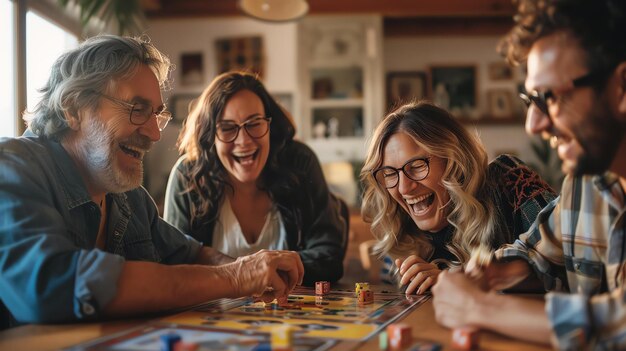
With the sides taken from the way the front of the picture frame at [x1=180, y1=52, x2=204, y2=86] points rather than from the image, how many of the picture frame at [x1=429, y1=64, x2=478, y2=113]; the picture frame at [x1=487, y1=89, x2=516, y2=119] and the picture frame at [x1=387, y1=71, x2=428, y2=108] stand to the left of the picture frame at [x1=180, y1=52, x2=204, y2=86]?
3

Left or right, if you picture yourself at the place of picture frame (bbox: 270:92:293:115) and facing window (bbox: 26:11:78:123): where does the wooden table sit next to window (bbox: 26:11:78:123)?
left

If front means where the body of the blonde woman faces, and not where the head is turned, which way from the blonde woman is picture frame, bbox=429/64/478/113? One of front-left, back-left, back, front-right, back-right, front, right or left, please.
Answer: back-right

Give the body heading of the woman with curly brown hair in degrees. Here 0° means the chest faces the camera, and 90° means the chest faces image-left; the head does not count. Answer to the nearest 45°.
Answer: approximately 0°

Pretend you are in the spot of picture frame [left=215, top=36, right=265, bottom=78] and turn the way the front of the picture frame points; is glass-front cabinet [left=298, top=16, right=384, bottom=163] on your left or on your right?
on your left

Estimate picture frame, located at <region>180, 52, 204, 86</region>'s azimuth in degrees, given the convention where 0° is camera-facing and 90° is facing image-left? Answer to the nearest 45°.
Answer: approximately 0°

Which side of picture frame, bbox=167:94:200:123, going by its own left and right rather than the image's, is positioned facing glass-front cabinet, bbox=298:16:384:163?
left

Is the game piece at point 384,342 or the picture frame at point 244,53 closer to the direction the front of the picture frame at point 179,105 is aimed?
the game piece
